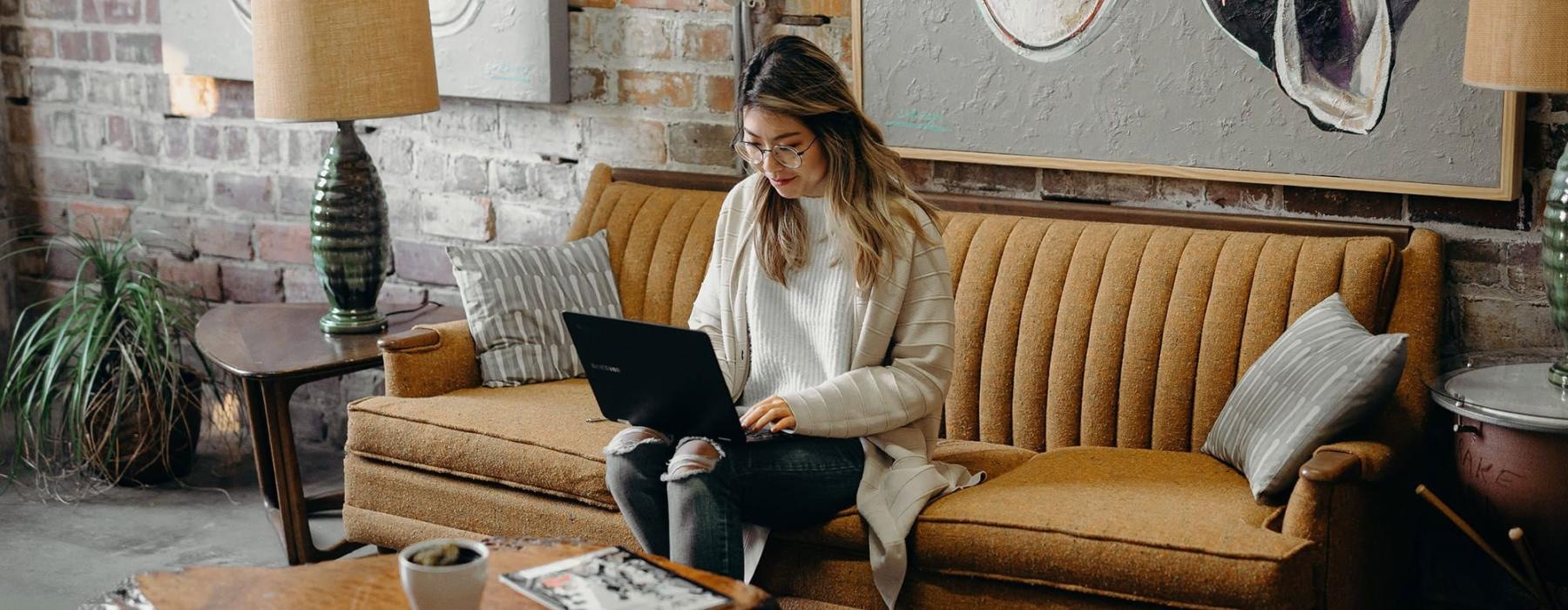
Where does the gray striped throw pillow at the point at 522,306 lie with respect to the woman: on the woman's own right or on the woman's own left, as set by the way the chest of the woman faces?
on the woman's own right

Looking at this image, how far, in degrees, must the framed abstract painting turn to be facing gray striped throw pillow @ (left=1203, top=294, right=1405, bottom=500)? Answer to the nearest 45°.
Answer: approximately 45° to its left

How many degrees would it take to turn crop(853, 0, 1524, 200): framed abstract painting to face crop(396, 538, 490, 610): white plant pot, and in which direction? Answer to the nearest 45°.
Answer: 0° — it already faces it

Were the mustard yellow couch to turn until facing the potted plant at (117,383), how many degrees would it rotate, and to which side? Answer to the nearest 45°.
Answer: approximately 45° to its right

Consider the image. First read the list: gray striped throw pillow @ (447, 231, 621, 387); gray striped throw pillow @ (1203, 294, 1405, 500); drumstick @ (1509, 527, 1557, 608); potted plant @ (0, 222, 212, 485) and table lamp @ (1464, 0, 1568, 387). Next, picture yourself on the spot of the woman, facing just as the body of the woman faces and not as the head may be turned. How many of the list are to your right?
2

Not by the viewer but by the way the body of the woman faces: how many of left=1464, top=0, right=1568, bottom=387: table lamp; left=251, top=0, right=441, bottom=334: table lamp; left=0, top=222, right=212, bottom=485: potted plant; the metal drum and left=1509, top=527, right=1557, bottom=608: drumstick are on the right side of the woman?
2

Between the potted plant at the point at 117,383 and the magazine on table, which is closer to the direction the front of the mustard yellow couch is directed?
the magazine on table

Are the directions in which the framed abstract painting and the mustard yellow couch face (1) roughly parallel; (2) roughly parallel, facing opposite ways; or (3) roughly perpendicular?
roughly parallel

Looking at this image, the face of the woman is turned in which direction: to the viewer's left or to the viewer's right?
to the viewer's left

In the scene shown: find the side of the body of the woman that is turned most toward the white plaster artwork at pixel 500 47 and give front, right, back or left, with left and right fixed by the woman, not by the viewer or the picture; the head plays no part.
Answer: right

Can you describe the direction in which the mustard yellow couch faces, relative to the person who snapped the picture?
facing the viewer and to the left of the viewer

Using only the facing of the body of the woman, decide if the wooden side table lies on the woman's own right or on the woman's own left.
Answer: on the woman's own right

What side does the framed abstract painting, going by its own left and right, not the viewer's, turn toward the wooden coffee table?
front

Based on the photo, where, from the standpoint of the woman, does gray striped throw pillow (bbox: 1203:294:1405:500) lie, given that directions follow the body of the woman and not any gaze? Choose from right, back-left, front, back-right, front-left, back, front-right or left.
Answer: back-left

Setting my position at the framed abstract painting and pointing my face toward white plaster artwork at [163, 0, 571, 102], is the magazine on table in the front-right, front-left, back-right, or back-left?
front-left

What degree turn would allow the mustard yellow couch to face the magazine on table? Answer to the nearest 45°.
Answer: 0° — it already faces it

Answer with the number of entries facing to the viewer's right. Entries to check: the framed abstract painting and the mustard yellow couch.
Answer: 0
